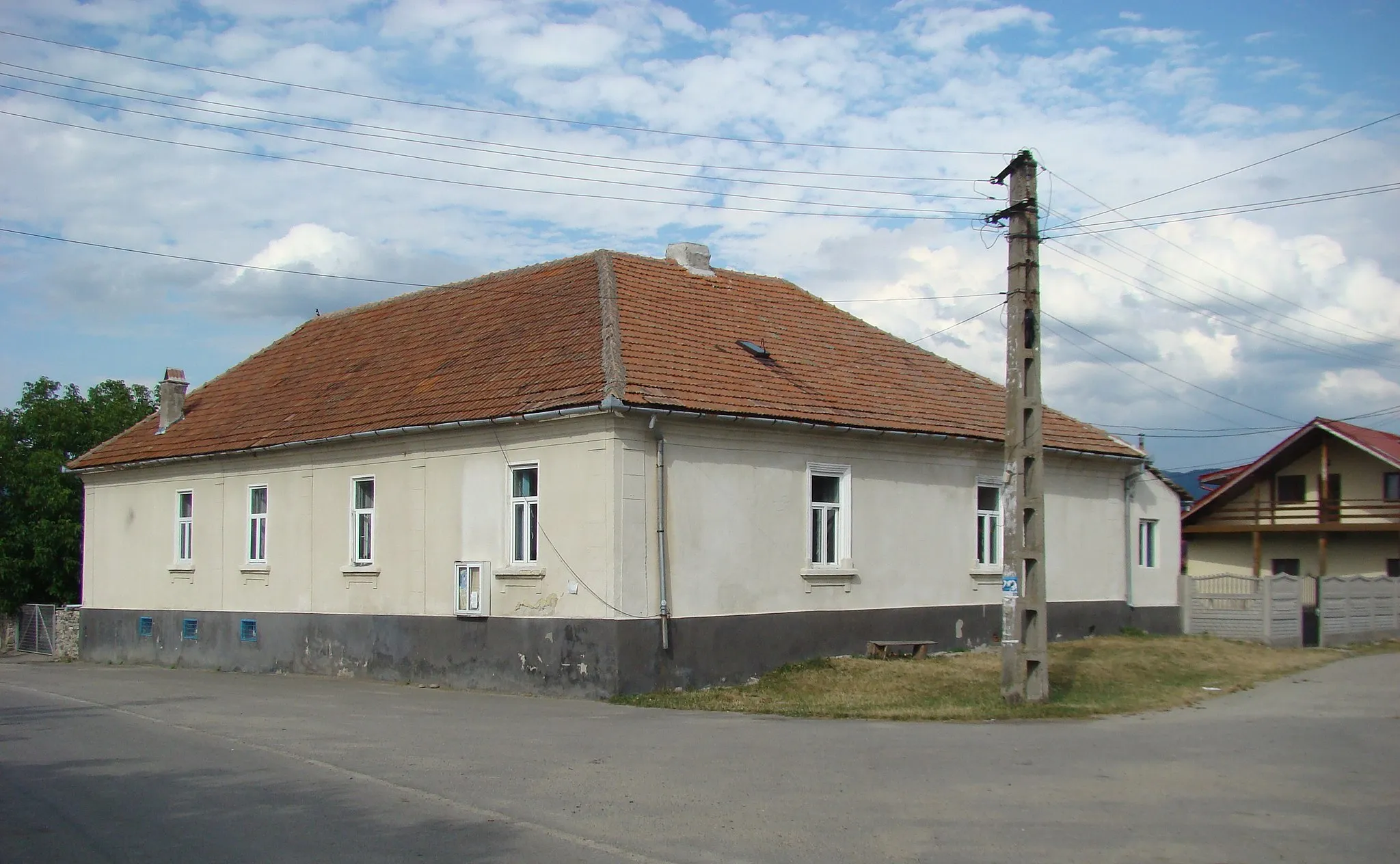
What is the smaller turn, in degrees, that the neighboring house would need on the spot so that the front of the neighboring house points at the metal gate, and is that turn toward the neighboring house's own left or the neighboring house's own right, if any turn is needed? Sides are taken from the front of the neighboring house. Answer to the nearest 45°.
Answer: approximately 45° to the neighboring house's own right

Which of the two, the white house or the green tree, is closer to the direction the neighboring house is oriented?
the white house

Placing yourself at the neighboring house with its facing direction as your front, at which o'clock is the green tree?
The green tree is roughly at 2 o'clock from the neighboring house.

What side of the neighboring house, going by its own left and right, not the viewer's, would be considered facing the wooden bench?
front

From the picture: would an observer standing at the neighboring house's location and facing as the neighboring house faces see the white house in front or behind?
in front

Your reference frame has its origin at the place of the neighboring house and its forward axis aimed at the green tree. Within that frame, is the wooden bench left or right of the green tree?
left

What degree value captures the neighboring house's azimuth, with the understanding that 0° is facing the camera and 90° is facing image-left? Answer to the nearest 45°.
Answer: approximately 0°
